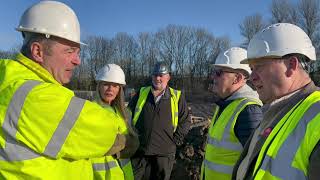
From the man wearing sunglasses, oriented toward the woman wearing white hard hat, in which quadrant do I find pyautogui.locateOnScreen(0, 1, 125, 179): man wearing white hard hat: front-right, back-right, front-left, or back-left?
front-left

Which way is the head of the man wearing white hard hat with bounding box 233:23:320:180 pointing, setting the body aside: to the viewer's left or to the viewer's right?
to the viewer's left

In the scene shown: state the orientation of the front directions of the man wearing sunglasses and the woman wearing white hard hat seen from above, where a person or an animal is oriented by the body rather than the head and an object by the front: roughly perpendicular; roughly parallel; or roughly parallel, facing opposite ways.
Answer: roughly perpendicular

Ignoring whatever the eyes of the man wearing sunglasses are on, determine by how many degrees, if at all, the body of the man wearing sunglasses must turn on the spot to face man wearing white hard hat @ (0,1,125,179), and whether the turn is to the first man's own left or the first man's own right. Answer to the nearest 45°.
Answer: approximately 45° to the first man's own left

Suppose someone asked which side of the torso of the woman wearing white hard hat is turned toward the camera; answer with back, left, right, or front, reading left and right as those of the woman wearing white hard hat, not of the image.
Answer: front

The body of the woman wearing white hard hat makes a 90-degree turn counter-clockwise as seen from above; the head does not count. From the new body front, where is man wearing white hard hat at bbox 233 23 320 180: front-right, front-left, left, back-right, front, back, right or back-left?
front-right

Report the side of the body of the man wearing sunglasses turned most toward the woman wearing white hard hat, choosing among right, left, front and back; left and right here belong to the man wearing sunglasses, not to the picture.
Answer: front

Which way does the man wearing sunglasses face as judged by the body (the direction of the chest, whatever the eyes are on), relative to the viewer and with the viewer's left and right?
facing to the left of the viewer

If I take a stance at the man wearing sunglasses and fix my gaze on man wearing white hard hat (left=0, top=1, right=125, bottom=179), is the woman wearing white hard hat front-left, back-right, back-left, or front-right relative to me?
front-right

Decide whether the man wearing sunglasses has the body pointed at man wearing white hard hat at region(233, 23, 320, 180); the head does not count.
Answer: no

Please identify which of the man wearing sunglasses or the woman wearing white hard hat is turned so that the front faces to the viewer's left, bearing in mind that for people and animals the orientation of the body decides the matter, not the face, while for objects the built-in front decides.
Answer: the man wearing sunglasses

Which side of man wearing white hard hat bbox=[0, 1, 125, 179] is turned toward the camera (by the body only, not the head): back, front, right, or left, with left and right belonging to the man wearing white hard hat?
right

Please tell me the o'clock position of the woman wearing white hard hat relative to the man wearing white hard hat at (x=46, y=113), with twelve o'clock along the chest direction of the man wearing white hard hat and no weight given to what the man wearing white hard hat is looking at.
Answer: The woman wearing white hard hat is roughly at 10 o'clock from the man wearing white hard hat.
